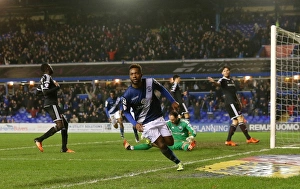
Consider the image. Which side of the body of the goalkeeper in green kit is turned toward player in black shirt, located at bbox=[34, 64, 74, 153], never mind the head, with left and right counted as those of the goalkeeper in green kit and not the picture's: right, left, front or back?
right

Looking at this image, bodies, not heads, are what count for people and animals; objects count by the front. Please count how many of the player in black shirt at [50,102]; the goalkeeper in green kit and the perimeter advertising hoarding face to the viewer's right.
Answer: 1

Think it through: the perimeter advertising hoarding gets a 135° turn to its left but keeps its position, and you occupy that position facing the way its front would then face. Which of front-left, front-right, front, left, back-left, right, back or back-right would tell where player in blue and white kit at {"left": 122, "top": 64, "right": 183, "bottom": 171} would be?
back-right

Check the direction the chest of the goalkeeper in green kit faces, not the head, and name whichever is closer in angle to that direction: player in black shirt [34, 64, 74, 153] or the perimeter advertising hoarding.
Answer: the player in black shirt

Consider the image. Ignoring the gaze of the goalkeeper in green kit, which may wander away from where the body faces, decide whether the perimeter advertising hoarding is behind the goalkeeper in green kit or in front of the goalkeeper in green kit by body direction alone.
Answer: behind

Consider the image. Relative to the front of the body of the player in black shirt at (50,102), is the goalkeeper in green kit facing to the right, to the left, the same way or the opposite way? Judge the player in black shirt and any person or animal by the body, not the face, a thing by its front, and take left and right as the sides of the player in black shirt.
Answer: to the right

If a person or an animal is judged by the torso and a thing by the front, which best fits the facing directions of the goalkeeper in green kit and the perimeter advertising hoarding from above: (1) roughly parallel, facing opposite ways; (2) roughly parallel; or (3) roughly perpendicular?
roughly parallel

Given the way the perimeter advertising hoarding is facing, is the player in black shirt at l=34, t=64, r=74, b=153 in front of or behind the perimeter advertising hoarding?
in front

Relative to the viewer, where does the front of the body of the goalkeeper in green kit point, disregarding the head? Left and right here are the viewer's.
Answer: facing the viewer

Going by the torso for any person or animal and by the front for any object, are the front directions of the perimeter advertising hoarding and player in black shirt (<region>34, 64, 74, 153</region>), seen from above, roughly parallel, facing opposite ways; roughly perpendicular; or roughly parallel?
roughly perpendicular

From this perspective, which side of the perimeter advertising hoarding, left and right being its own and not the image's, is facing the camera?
front

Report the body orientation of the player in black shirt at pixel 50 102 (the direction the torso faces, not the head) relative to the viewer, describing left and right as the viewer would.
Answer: facing to the right of the viewer

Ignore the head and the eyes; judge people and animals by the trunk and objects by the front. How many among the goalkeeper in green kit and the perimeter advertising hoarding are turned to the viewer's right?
0
